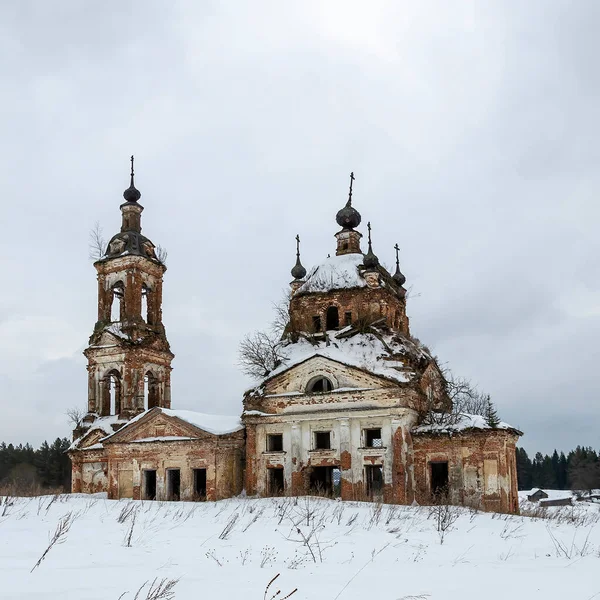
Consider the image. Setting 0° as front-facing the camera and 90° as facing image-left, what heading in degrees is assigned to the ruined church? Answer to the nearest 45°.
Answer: approximately 90°
